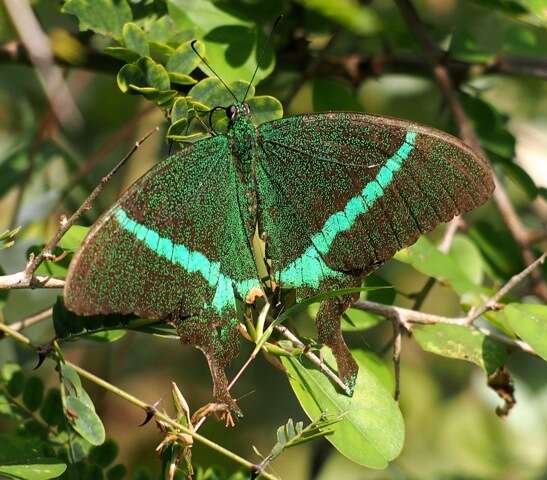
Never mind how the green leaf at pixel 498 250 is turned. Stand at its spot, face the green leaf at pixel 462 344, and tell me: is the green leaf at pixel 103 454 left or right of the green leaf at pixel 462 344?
right

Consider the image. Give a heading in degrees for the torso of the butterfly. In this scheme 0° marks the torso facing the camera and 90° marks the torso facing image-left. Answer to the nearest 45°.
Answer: approximately 180°

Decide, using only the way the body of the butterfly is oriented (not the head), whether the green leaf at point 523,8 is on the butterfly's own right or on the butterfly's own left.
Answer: on the butterfly's own right
